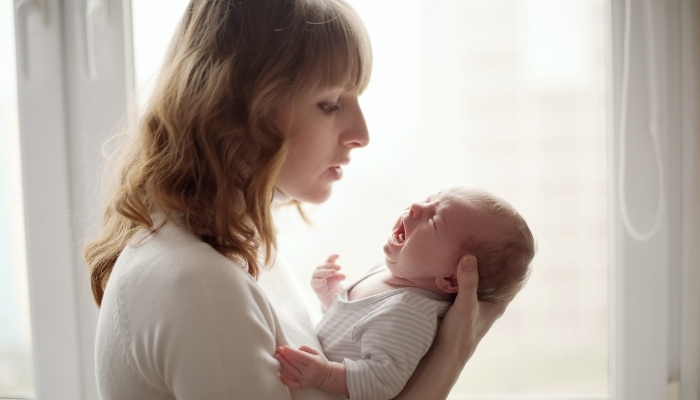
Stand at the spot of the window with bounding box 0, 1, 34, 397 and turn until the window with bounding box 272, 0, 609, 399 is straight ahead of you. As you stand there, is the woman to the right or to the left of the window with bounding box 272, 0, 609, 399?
right

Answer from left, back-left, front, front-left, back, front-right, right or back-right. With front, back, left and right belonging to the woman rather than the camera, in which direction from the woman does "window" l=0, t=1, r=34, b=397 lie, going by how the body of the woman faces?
back-left

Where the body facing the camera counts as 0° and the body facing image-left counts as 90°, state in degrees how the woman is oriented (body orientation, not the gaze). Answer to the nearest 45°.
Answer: approximately 270°

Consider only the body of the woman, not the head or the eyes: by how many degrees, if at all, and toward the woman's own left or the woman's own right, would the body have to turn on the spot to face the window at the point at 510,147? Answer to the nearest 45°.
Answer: approximately 45° to the woman's own left

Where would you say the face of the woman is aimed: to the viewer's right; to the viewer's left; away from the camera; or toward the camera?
to the viewer's right
